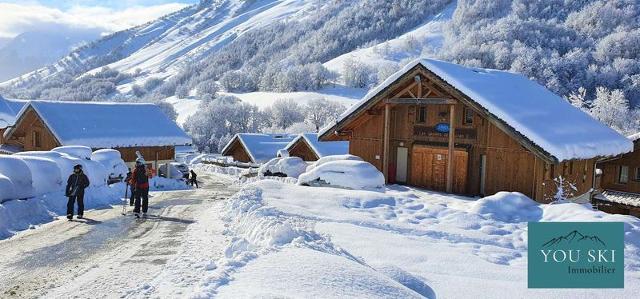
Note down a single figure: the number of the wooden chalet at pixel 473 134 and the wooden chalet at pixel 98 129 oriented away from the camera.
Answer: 0

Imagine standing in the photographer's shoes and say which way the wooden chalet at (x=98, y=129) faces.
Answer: facing the viewer and to the left of the viewer

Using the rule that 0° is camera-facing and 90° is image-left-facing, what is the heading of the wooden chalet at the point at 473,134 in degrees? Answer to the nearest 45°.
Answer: approximately 45°

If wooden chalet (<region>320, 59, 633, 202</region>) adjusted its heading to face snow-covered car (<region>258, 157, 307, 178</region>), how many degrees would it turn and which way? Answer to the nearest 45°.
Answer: approximately 45° to its right

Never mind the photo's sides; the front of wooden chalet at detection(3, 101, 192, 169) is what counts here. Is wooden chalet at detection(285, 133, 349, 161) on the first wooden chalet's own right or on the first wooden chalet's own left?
on the first wooden chalet's own left

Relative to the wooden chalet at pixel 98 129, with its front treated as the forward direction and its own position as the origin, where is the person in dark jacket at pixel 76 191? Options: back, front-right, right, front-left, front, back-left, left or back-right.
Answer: front-left

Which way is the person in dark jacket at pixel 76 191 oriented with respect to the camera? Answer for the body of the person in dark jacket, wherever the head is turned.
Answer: toward the camera

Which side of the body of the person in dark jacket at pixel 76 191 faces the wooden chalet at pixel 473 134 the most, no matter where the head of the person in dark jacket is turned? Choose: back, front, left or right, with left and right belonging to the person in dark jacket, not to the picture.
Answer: left

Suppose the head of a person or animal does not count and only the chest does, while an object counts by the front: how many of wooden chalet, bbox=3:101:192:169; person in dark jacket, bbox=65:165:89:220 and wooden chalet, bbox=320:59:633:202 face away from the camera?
0

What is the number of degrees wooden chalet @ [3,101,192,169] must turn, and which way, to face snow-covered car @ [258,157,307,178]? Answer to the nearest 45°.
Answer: approximately 90° to its left

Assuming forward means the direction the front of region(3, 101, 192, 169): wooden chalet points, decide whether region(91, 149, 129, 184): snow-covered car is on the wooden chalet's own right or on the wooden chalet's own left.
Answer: on the wooden chalet's own left

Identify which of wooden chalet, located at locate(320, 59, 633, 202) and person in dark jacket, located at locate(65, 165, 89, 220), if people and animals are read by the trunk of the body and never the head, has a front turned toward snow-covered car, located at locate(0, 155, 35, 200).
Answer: the wooden chalet

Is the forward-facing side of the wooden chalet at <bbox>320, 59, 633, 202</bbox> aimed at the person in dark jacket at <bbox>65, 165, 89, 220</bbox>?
yes
